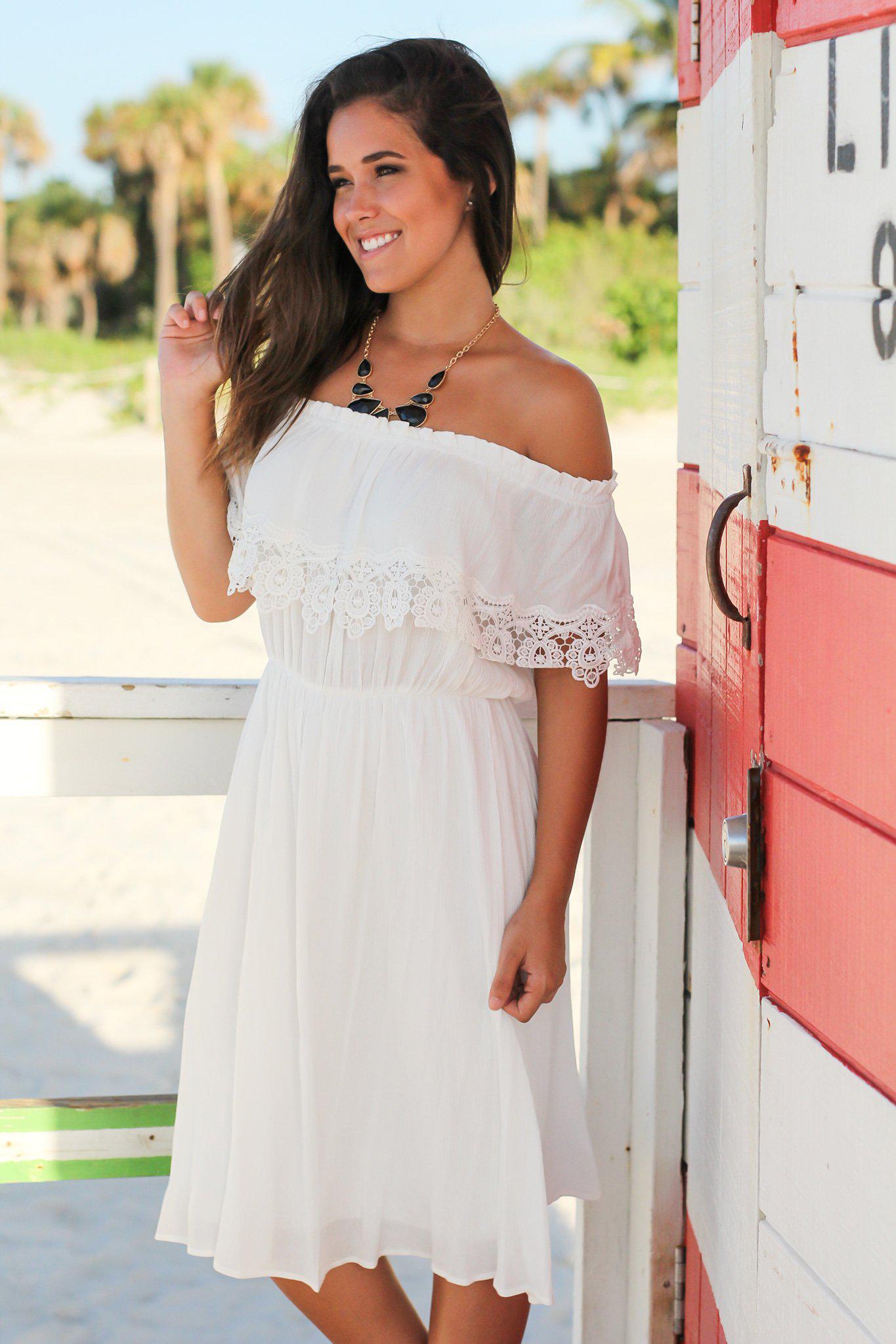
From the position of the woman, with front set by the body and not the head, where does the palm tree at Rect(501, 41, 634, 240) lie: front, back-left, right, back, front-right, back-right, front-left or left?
back-right

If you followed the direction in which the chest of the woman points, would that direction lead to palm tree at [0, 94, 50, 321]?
no

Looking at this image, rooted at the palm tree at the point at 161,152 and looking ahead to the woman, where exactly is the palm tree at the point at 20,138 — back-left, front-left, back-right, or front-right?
back-right

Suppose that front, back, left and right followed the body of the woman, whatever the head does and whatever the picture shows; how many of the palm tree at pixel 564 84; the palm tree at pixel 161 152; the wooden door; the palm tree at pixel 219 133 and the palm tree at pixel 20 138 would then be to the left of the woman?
1

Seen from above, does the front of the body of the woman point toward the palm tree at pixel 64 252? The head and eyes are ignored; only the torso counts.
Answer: no

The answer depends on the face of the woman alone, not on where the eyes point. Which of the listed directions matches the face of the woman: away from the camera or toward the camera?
toward the camera

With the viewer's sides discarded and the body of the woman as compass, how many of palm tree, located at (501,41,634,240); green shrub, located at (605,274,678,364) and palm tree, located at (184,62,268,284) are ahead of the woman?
0

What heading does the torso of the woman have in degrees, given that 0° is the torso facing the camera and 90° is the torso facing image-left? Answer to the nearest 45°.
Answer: approximately 45°

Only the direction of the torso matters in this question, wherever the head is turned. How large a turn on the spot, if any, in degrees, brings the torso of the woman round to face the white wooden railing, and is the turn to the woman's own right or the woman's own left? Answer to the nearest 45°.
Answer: approximately 180°

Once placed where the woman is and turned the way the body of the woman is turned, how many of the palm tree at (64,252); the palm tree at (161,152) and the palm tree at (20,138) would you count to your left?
0

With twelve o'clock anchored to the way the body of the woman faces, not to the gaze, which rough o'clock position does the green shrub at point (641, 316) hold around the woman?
The green shrub is roughly at 5 o'clock from the woman.

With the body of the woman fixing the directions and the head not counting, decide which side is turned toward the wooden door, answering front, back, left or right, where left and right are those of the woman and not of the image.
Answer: left

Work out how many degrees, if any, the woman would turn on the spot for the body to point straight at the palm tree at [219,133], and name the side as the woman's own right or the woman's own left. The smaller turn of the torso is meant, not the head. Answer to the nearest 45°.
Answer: approximately 135° to the woman's own right

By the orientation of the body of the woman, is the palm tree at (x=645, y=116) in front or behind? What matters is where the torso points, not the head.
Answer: behind

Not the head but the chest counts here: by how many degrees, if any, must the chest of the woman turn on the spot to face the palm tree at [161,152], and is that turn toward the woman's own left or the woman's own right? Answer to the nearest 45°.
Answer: approximately 135° to the woman's own right
